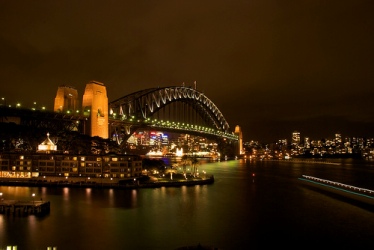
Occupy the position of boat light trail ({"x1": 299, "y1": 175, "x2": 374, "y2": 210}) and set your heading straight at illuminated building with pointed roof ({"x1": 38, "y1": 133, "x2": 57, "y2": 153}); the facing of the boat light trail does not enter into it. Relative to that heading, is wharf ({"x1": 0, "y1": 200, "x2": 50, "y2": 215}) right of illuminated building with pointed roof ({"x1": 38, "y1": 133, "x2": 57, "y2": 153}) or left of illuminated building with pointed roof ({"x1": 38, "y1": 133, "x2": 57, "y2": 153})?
left

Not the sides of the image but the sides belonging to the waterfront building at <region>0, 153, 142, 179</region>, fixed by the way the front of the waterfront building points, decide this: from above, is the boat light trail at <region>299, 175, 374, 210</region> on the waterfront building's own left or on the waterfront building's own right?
on the waterfront building's own left

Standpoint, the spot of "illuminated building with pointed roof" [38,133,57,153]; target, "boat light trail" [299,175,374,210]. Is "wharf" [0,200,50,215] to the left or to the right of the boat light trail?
right

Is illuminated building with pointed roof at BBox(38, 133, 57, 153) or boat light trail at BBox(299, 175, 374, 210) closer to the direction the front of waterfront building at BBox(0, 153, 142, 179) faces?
the boat light trail

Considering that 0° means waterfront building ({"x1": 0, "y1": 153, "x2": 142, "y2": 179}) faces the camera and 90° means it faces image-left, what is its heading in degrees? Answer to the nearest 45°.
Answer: approximately 0°

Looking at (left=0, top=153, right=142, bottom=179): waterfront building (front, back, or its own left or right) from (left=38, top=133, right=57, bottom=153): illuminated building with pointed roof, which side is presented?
back

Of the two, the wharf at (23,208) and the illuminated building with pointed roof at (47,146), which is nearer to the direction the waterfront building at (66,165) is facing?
the wharf
